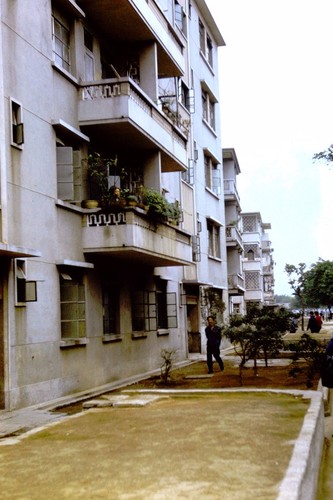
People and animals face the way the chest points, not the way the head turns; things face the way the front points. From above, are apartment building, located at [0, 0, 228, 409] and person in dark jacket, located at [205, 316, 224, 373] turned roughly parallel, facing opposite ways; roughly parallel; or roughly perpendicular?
roughly perpendicular

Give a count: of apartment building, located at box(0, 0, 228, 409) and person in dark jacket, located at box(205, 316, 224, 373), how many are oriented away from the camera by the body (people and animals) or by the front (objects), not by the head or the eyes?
0

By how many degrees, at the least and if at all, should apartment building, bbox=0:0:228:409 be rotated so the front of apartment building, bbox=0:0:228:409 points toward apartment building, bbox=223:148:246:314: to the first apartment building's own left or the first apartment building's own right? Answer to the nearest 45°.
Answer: approximately 135° to the first apartment building's own left

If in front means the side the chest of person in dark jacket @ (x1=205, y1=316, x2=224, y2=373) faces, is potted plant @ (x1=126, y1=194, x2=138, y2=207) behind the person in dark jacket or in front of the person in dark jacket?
in front

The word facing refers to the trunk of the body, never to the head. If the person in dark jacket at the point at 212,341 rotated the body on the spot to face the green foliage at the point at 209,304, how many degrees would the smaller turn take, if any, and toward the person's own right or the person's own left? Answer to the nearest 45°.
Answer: approximately 135° to the person's own right

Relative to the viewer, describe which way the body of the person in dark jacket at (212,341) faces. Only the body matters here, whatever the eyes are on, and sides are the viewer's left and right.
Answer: facing the viewer and to the left of the viewer

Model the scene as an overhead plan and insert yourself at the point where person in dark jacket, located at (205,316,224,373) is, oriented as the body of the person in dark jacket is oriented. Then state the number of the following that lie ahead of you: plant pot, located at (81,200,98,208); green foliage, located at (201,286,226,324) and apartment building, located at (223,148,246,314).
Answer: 1

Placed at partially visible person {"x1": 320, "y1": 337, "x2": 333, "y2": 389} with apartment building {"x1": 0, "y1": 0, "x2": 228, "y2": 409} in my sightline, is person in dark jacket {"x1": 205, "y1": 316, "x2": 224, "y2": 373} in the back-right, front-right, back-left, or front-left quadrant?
front-right

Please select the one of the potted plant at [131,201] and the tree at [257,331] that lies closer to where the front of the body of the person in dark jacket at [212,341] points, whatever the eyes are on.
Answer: the potted plant

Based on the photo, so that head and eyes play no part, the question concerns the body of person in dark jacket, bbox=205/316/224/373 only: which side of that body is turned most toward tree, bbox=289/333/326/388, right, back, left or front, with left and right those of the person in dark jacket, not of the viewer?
left

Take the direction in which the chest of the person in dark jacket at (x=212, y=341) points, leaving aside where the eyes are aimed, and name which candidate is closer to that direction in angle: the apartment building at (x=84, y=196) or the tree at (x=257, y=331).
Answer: the apartment building

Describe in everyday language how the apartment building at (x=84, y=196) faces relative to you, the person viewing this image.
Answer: facing the viewer and to the right of the viewer

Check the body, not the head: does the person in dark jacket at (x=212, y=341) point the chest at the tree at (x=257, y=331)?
no
